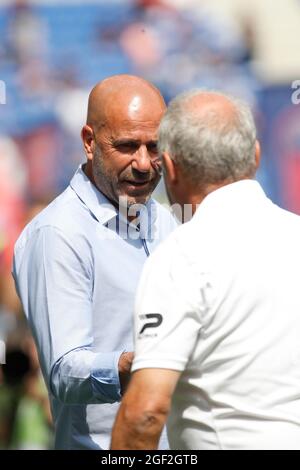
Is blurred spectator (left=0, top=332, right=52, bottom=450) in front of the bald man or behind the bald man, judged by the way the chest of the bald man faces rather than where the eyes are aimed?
behind

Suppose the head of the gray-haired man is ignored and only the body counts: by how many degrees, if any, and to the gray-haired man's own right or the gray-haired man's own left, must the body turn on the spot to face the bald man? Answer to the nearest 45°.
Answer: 0° — they already face them

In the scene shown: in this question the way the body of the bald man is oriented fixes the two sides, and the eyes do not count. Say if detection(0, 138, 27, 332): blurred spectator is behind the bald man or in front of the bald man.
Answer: behind

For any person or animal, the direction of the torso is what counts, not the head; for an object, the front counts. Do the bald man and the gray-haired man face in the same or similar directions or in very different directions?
very different directions

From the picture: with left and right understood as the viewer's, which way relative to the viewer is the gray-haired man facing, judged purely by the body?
facing away from the viewer and to the left of the viewer

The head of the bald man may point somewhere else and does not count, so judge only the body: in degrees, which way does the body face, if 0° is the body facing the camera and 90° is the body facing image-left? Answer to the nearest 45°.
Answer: approximately 315°

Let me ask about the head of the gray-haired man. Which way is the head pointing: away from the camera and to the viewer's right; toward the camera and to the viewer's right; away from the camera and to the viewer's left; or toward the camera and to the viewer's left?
away from the camera and to the viewer's left

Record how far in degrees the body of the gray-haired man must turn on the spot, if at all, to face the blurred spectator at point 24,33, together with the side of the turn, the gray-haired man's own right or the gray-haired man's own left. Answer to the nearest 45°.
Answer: approximately 45° to the gray-haired man's own right
